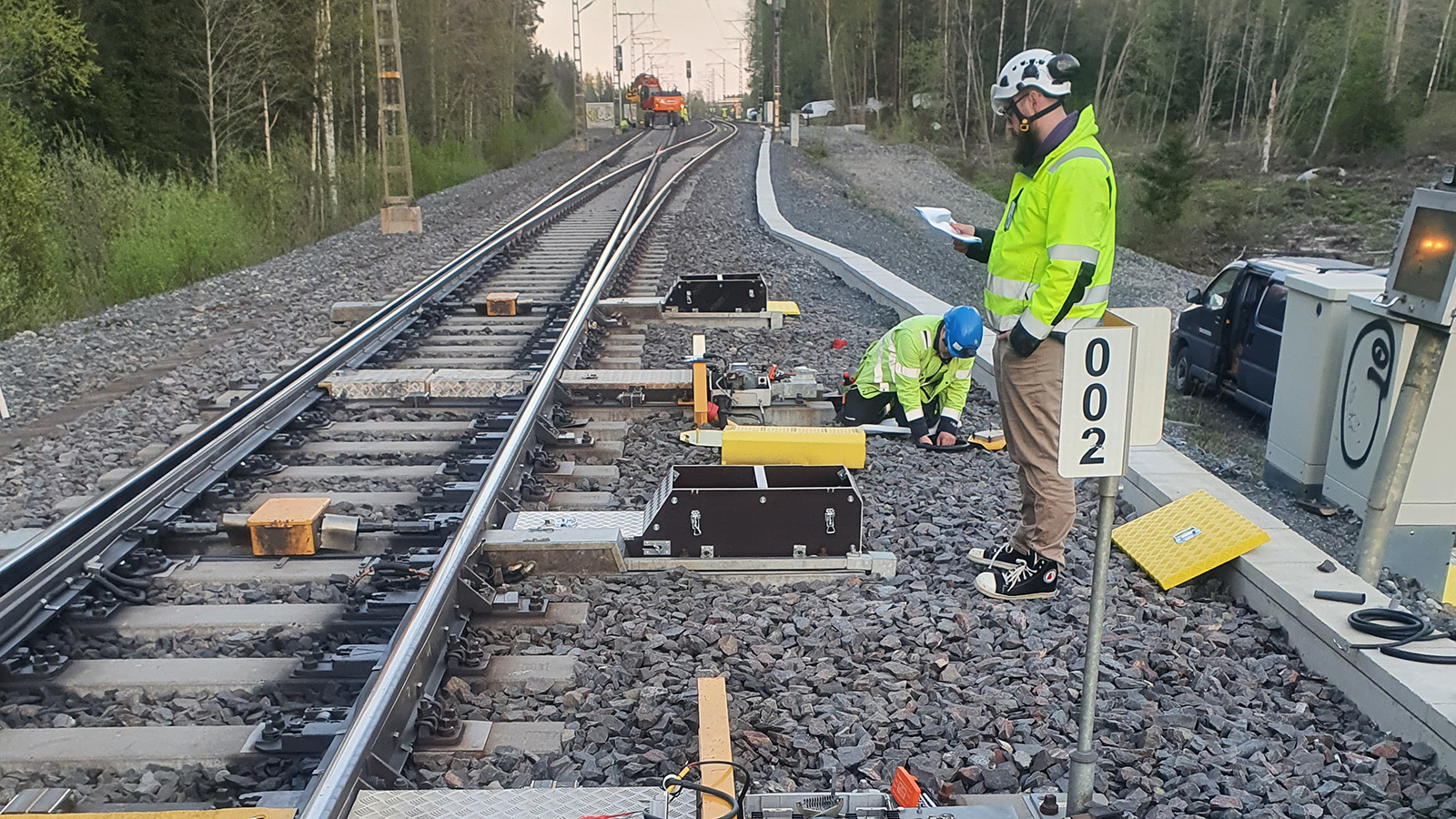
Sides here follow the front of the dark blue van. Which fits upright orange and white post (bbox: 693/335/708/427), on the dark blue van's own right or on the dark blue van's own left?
on the dark blue van's own left

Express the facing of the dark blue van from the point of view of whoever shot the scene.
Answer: facing away from the viewer and to the left of the viewer

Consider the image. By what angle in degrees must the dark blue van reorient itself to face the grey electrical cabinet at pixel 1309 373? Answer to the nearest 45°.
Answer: approximately 135° to its left

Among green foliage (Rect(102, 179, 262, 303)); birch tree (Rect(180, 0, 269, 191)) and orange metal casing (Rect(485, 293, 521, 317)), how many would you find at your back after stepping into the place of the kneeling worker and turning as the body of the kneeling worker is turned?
3

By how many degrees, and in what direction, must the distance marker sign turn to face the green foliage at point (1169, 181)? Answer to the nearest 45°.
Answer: approximately 180°

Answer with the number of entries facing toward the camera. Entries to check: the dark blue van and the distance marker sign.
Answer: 1

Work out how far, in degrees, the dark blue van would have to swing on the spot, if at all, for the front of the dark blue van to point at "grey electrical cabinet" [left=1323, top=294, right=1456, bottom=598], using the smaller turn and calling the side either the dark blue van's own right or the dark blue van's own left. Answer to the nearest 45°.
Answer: approximately 135° to the dark blue van's own left

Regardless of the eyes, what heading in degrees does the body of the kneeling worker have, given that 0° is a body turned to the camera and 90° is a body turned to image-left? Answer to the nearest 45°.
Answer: approximately 315°

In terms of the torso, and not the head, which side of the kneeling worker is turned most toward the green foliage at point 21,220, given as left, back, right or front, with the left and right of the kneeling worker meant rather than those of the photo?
back
